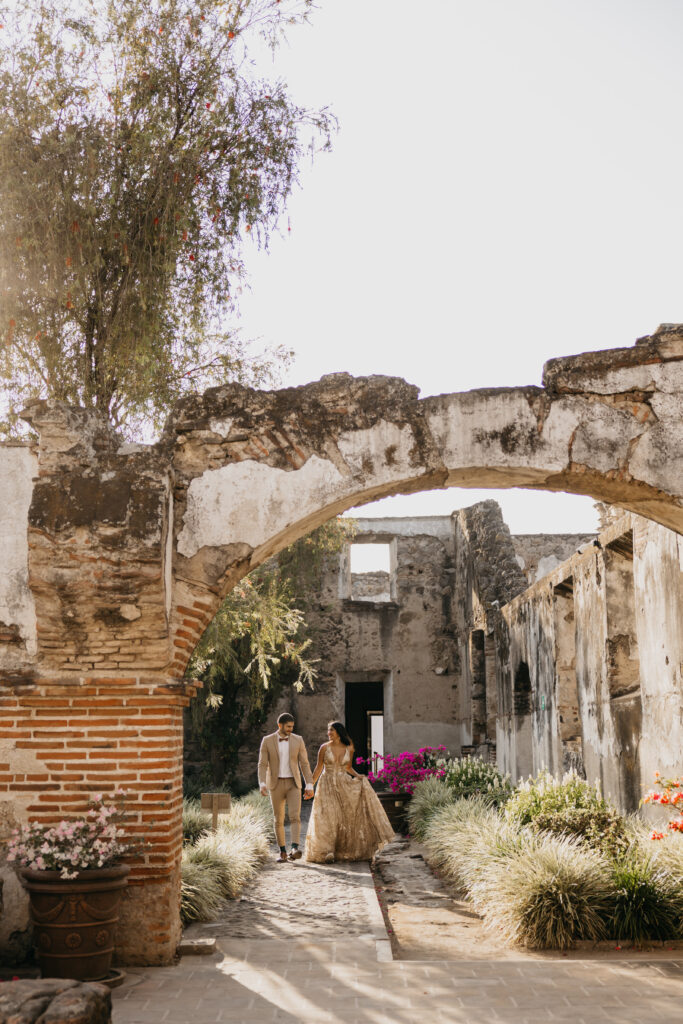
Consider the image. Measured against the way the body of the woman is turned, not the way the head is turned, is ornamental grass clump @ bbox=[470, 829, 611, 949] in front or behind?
in front

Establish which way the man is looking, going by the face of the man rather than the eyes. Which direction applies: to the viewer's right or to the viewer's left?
to the viewer's right

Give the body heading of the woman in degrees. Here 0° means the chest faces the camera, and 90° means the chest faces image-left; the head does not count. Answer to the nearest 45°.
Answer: approximately 0°

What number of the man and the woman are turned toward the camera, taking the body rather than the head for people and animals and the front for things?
2

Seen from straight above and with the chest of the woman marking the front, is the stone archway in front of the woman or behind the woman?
in front

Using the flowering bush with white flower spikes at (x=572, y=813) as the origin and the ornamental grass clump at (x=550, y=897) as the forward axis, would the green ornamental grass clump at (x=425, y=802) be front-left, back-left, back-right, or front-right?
back-right

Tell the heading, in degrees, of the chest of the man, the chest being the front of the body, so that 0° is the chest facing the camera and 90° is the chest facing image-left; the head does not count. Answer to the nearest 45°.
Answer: approximately 0°

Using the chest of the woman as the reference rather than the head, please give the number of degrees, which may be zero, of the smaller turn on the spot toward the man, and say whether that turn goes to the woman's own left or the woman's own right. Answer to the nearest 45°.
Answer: approximately 90° to the woman's own right

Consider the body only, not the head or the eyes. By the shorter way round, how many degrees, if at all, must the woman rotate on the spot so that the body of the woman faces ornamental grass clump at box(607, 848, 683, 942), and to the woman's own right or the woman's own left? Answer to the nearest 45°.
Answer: approximately 45° to the woman's own left

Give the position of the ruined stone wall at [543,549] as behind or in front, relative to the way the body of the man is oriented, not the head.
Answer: behind
